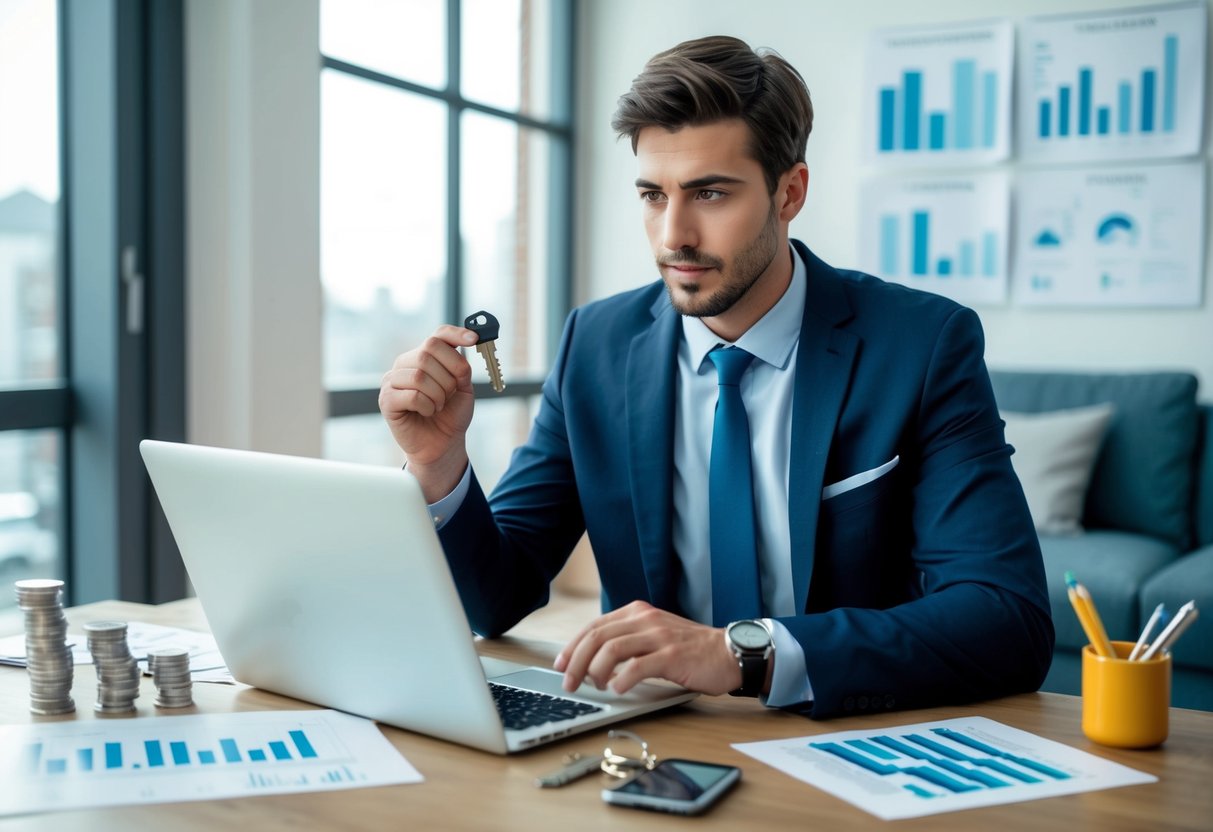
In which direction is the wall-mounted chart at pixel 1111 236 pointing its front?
toward the camera

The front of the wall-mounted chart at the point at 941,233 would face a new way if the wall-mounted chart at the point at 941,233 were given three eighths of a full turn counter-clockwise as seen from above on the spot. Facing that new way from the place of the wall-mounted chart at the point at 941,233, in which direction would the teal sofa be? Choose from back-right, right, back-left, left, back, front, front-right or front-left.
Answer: right

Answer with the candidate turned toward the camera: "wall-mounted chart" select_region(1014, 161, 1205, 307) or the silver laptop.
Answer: the wall-mounted chart

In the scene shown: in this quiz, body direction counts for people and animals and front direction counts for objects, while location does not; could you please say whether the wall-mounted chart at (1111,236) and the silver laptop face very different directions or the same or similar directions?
very different directions

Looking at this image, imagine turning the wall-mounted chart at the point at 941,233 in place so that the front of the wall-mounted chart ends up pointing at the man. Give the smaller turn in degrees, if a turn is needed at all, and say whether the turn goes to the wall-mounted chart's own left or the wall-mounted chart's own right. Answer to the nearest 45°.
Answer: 0° — it already faces them

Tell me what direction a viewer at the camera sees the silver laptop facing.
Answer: facing away from the viewer and to the right of the viewer

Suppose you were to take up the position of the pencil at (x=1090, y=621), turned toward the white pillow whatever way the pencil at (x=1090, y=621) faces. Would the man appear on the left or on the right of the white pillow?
left

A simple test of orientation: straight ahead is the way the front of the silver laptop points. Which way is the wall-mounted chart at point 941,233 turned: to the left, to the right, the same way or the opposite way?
the opposite way

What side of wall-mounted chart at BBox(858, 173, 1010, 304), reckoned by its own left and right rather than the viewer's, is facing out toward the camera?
front

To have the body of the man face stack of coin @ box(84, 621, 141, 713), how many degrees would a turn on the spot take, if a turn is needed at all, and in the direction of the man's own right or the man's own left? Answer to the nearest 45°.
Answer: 0° — they already face it

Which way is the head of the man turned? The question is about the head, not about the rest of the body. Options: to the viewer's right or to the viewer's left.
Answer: to the viewer's left

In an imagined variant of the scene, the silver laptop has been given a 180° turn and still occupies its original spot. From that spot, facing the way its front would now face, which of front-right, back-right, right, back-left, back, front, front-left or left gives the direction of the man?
back

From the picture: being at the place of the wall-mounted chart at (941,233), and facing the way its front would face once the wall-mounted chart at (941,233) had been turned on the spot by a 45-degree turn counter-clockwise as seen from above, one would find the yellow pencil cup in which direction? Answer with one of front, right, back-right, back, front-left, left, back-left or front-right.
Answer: front-right

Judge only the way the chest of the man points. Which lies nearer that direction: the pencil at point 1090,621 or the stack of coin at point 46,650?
the stack of coin

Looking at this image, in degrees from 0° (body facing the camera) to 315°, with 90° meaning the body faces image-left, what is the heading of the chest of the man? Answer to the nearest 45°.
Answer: approximately 45°

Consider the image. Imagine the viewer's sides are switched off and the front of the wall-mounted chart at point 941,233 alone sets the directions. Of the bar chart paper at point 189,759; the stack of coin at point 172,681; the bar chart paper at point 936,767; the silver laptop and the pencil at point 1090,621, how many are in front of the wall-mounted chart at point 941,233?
5

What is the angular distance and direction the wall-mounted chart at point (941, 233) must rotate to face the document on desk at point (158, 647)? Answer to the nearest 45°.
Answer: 0° — it already faces it

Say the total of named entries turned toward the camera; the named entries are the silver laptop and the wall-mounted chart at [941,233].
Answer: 1

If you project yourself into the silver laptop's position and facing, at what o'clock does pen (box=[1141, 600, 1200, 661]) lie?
The pen is roughly at 2 o'clock from the silver laptop.
